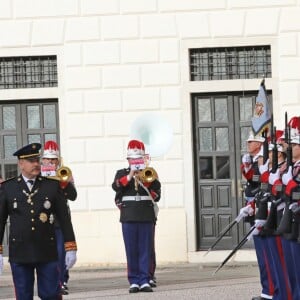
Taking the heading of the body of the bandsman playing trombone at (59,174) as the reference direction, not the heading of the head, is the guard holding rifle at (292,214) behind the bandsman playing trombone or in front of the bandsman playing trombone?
in front

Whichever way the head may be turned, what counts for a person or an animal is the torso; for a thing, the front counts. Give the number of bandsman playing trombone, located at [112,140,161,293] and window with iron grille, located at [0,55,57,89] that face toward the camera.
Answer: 2

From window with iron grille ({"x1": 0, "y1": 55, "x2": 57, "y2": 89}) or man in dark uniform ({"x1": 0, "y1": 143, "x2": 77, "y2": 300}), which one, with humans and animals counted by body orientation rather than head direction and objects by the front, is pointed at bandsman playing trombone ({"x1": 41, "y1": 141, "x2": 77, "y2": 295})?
the window with iron grille

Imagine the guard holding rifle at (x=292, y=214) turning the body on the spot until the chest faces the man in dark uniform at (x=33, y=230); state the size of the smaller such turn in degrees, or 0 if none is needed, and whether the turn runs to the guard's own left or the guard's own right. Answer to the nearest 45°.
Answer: approximately 45° to the guard's own right

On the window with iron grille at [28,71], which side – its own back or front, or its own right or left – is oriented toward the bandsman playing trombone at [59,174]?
front

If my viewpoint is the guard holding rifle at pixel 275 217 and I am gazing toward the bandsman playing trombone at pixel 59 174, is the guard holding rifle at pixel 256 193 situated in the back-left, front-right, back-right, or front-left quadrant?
front-right

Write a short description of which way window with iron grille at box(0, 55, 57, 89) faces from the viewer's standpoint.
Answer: facing the viewer

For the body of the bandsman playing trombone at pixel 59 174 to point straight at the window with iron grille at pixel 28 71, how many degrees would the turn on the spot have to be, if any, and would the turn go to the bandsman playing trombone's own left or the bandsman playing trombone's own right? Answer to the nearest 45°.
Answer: approximately 180°

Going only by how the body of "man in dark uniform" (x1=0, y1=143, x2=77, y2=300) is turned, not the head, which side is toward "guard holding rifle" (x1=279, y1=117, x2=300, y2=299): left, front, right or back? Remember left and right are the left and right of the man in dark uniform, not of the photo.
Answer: left

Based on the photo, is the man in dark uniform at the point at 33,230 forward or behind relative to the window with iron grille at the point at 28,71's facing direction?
forward

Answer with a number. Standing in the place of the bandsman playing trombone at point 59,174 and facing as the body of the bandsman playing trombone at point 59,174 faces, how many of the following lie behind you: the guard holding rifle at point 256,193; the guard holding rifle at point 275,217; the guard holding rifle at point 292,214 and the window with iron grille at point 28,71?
1

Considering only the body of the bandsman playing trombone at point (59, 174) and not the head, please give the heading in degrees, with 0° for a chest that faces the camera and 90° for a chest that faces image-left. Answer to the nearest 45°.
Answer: approximately 0°

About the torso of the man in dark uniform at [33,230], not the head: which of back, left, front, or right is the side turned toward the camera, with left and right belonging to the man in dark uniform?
front

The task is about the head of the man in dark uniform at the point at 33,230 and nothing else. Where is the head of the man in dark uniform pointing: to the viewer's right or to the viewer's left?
to the viewer's right

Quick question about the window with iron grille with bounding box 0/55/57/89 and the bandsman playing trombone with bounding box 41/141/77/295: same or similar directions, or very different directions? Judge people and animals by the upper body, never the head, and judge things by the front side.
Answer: same or similar directions
